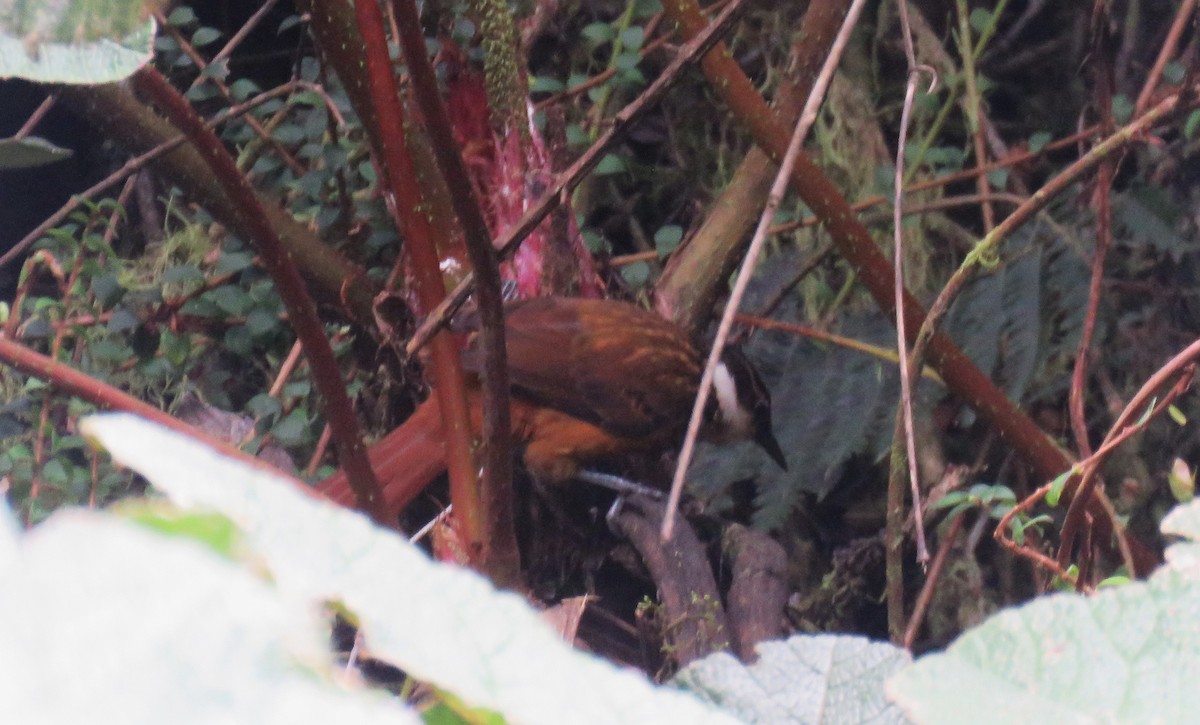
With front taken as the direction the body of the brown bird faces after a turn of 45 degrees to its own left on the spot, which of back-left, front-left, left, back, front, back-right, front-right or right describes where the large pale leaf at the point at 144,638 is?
back-right

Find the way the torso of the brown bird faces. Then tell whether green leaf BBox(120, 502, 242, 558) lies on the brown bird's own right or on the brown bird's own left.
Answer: on the brown bird's own right

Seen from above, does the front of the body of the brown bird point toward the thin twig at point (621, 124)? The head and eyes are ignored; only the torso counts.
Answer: no

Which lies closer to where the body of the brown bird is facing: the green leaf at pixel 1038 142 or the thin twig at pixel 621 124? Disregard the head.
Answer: the green leaf

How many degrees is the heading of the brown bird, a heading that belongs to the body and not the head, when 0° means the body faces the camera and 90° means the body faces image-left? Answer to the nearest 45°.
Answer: approximately 270°

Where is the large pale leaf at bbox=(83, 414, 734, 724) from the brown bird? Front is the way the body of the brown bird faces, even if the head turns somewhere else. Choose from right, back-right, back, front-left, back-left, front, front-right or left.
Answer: right

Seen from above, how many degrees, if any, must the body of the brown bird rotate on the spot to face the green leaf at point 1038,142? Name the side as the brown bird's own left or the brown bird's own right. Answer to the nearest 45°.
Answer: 0° — it already faces it

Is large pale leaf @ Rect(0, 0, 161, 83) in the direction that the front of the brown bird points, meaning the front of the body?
no

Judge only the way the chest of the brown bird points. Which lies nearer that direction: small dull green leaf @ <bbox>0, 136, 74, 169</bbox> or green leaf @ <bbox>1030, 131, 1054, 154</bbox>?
the green leaf

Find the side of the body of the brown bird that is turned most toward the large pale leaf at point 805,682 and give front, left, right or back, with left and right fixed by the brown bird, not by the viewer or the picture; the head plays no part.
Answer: right

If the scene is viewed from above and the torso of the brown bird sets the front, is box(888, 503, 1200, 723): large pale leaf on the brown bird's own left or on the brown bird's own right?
on the brown bird's own right
